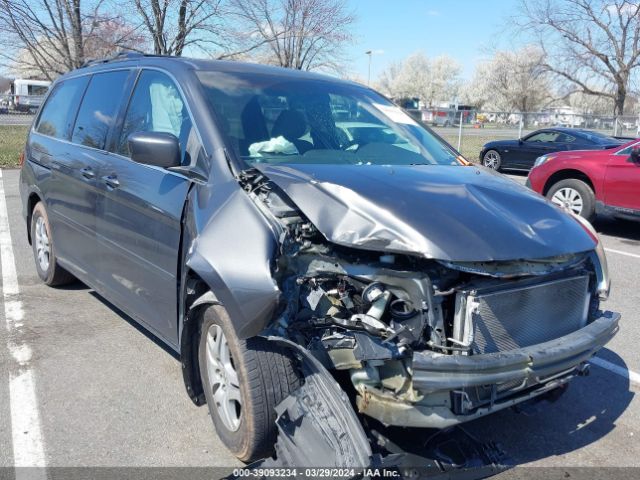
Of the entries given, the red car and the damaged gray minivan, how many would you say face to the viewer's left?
1

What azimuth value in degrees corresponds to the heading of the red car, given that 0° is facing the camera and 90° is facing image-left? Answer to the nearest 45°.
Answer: approximately 90°

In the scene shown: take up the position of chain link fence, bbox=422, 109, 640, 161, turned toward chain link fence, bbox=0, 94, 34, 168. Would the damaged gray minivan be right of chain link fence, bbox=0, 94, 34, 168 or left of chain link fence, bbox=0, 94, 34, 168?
left

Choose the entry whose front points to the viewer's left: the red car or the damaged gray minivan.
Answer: the red car

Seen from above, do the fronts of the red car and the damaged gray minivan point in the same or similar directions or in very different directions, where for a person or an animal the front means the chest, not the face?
very different directions

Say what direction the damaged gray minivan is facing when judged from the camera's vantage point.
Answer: facing the viewer and to the right of the viewer

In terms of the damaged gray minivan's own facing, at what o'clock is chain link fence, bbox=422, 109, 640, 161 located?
The chain link fence is roughly at 8 o'clock from the damaged gray minivan.

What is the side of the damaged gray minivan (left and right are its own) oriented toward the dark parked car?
left

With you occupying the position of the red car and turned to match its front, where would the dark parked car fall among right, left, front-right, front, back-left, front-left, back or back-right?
right

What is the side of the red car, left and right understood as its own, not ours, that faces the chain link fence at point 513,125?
right

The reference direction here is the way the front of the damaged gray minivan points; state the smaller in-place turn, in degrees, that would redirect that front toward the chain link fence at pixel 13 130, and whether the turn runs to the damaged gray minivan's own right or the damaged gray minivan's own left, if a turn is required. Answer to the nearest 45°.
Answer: approximately 180°
